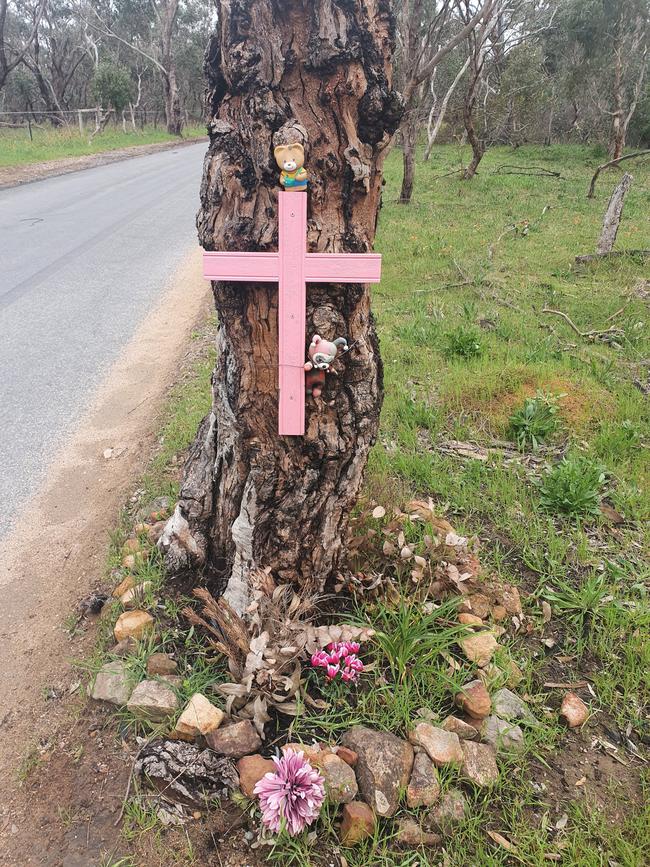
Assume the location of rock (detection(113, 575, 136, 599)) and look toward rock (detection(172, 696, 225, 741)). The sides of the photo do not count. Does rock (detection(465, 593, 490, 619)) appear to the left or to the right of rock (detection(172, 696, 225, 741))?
left

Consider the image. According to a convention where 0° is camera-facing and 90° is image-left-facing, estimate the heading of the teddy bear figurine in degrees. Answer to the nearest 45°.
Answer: approximately 0°
